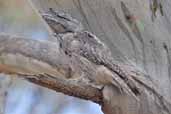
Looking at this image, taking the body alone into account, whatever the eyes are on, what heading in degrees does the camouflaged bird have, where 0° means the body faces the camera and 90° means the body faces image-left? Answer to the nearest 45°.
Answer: approximately 90°
